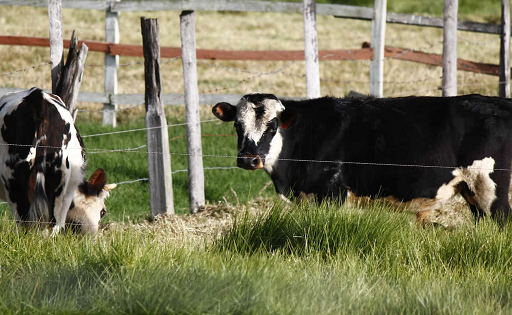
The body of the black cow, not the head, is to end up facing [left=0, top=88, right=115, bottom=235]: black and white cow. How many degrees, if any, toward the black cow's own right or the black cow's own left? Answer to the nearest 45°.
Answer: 0° — it already faces it

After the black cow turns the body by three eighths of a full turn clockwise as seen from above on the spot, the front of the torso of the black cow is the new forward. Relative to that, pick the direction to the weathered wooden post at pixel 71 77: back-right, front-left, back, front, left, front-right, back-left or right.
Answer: back-left

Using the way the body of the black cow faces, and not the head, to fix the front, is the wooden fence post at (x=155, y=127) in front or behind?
in front

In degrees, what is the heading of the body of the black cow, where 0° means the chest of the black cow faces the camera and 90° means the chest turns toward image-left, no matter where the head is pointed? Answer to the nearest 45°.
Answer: approximately 90°

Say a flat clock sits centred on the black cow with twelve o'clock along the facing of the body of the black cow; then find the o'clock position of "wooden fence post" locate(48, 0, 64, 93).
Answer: The wooden fence post is roughly at 12 o'clock from the black cow.
